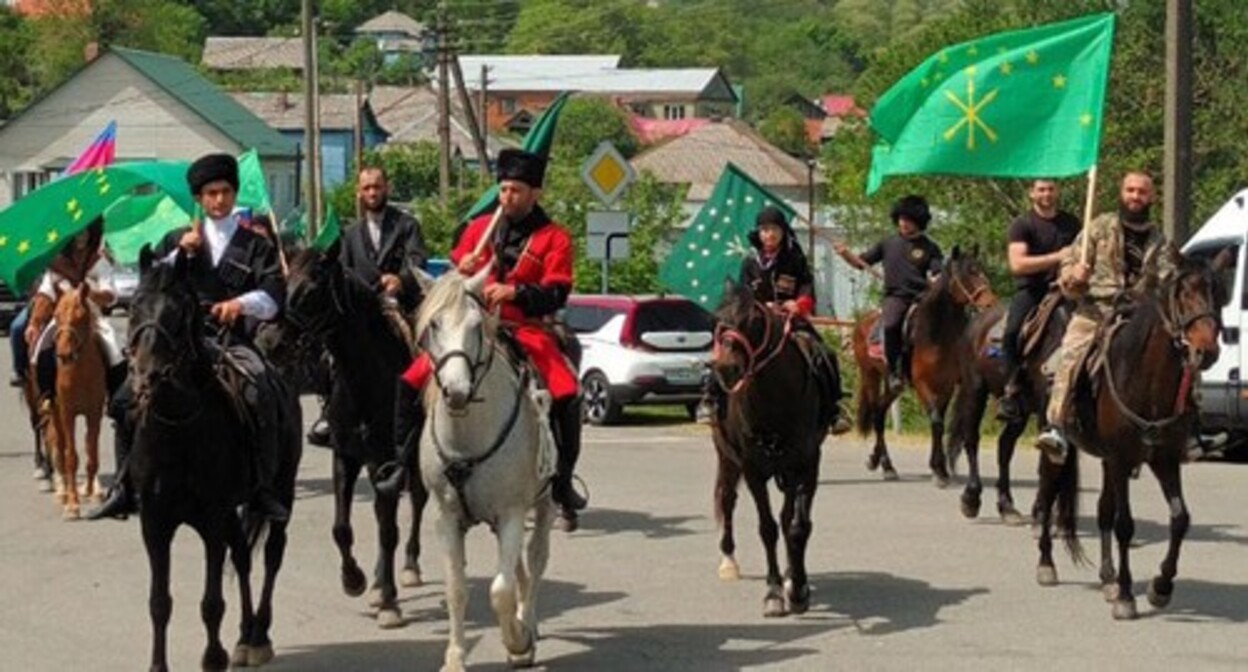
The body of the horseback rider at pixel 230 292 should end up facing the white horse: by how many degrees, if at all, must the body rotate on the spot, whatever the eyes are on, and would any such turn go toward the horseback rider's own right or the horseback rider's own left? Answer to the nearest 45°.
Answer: approximately 45° to the horseback rider's own left

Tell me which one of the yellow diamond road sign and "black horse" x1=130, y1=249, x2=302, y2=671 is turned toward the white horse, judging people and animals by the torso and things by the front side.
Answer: the yellow diamond road sign

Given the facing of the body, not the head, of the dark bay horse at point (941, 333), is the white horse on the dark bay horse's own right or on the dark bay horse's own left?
on the dark bay horse's own right
